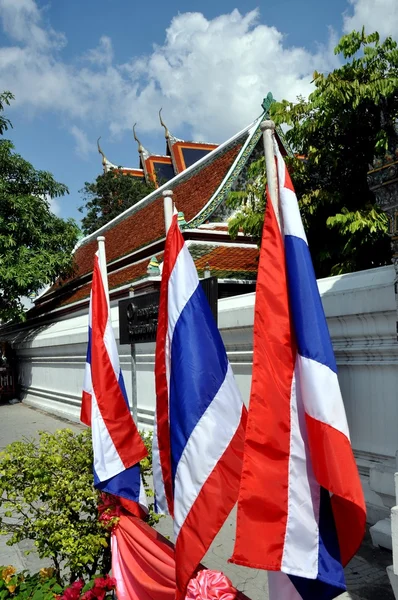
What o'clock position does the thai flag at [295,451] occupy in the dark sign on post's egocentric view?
The thai flag is roughly at 10 o'clock from the dark sign on post.

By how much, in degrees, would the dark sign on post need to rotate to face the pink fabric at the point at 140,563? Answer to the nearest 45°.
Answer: approximately 45° to its left

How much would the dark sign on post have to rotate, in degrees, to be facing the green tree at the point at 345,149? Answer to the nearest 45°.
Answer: approximately 180°

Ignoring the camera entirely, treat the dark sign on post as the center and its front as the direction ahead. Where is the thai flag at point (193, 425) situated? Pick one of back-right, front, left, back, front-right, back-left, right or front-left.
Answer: front-left

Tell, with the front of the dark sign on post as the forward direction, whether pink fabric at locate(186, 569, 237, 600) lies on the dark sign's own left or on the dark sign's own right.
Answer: on the dark sign's own left

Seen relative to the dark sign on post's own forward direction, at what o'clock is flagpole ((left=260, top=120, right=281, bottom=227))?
The flagpole is roughly at 10 o'clock from the dark sign on post.

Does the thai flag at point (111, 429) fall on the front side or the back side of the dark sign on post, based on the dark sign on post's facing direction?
on the front side

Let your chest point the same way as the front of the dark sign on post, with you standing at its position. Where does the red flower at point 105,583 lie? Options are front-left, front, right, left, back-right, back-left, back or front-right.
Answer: front-left

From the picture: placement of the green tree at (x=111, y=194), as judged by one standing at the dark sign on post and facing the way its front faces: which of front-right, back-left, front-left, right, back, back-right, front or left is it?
back-right

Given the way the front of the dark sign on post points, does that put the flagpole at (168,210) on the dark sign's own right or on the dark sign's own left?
on the dark sign's own left

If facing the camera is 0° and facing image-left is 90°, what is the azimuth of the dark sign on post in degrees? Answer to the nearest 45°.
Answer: approximately 45°
